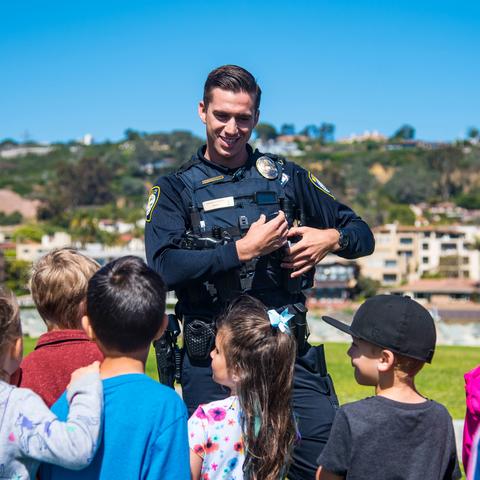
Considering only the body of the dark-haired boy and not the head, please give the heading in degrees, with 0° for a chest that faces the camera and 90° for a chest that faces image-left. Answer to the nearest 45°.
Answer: approximately 180°

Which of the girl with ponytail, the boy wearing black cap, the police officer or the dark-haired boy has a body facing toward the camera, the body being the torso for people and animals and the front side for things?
the police officer

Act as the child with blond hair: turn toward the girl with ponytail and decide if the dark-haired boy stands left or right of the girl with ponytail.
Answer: right

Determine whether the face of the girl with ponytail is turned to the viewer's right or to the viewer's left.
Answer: to the viewer's left

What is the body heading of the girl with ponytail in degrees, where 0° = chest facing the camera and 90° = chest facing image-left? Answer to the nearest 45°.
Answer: approximately 135°

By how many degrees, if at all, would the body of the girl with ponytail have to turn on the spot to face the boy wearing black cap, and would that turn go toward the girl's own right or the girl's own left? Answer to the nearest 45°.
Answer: approximately 135° to the girl's own right

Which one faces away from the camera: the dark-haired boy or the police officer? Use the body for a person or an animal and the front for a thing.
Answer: the dark-haired boy

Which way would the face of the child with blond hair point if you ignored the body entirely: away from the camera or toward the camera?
away from the camera

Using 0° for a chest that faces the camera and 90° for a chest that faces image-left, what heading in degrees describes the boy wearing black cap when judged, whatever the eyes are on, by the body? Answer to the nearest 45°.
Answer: approximately 135°

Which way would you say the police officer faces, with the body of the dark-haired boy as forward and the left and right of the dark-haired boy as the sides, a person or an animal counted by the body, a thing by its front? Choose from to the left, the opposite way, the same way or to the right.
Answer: the opposite way

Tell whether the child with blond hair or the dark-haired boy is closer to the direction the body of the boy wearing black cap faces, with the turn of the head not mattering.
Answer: the child with blond hair

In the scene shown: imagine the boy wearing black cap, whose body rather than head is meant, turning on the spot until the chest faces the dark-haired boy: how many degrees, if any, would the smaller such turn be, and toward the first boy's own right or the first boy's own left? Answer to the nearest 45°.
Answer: approximately 90° to the first boy's own left
